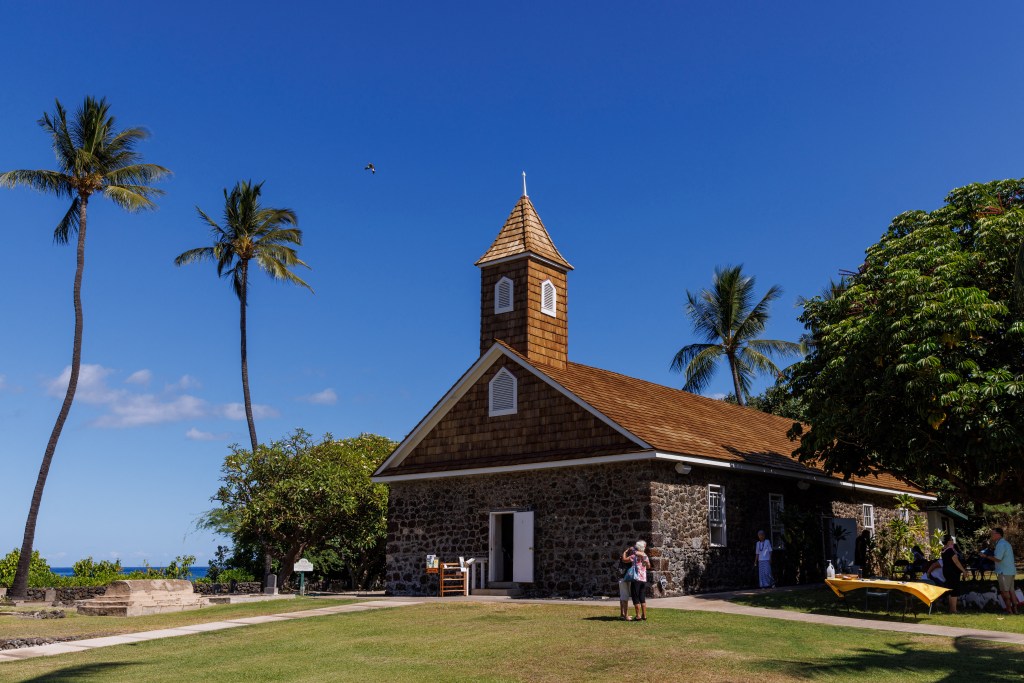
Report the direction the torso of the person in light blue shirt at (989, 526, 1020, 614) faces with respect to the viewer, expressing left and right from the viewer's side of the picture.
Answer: facing to the left of the viewer

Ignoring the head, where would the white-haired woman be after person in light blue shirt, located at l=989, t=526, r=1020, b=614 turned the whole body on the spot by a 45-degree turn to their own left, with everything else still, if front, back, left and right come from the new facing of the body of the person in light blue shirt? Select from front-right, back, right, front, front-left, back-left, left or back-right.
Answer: front

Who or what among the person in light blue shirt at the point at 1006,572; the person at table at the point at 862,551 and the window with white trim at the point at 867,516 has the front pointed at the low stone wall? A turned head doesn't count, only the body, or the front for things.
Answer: the person in light blue shirt at the point at 1006,572

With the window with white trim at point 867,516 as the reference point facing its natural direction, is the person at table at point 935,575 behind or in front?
in front

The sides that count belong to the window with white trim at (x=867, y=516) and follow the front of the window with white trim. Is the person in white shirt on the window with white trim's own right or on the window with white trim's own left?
on the window with white trim's own right

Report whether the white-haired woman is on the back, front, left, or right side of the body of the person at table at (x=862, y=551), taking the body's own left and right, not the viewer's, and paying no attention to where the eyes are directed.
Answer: right

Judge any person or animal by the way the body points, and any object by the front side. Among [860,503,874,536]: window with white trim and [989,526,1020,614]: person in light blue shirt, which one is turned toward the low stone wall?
the person in light blue shirt

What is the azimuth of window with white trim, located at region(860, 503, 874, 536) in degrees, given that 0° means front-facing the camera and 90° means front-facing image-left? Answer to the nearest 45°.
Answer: approximately 315°

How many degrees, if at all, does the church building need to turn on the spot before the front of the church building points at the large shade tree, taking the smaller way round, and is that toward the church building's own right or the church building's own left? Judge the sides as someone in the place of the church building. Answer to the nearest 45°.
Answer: approximately 90° to the church building's own left

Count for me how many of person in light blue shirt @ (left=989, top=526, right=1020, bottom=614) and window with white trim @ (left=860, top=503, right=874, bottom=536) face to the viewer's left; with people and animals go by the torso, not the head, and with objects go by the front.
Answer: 1

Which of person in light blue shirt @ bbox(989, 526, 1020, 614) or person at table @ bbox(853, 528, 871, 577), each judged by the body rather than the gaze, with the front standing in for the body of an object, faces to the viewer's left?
person in light blue shirt @ bbox(989, 526, 1020, 614)
